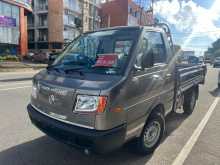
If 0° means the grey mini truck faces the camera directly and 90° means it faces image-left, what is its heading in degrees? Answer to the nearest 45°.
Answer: approximately 45°
